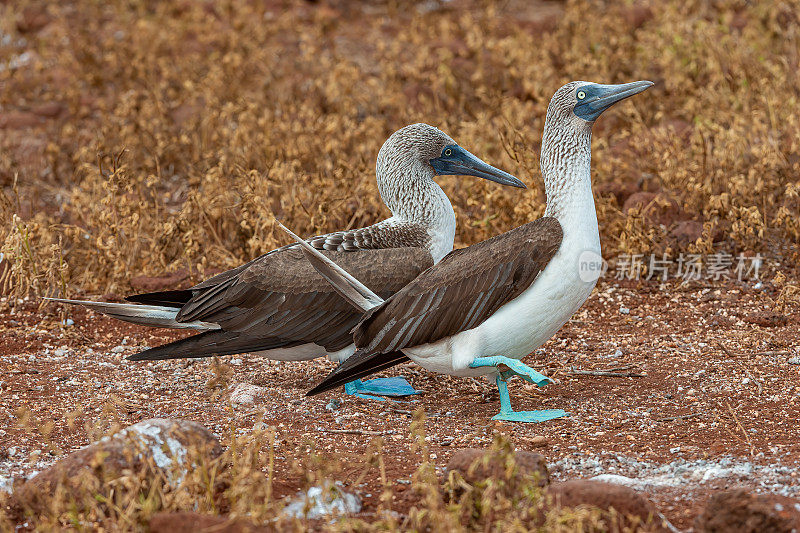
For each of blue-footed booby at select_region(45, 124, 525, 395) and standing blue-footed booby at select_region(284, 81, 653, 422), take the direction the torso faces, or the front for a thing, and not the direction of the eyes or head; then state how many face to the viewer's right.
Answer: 2

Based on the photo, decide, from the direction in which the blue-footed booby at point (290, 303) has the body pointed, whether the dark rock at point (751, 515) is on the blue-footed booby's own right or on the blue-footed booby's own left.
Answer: on the blue-footed booby's own right

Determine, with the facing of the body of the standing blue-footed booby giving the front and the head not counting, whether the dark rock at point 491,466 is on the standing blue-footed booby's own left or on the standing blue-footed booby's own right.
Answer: on the standing blue-footed booby's own right

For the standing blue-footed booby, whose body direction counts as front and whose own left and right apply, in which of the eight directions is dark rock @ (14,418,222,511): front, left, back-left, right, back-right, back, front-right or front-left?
back-right

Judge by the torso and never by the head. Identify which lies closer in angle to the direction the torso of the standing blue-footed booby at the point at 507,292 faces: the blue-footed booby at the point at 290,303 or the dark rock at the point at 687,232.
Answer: the dark rock

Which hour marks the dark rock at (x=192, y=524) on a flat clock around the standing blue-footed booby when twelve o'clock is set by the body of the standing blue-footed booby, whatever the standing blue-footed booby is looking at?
The dark rock is roughly at 4 o'clock from the standing blue-footed booby.

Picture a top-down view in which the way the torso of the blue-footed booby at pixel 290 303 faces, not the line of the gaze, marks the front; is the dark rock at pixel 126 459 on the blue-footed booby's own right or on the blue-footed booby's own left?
on the blue-footed booby's own right

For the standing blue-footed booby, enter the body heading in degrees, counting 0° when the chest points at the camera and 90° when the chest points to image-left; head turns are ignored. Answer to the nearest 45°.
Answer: approximately 270°

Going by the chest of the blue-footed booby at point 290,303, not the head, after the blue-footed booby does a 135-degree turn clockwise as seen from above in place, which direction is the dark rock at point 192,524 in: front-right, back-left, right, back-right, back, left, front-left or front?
front-left

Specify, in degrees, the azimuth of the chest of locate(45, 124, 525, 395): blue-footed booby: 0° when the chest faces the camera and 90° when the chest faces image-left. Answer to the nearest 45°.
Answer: approximately 270°

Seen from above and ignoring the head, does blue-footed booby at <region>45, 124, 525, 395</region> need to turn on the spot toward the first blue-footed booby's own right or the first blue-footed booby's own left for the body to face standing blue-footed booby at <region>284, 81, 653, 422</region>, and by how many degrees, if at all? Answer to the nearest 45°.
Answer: approximately 45° to the first blue-footed booby's own right
